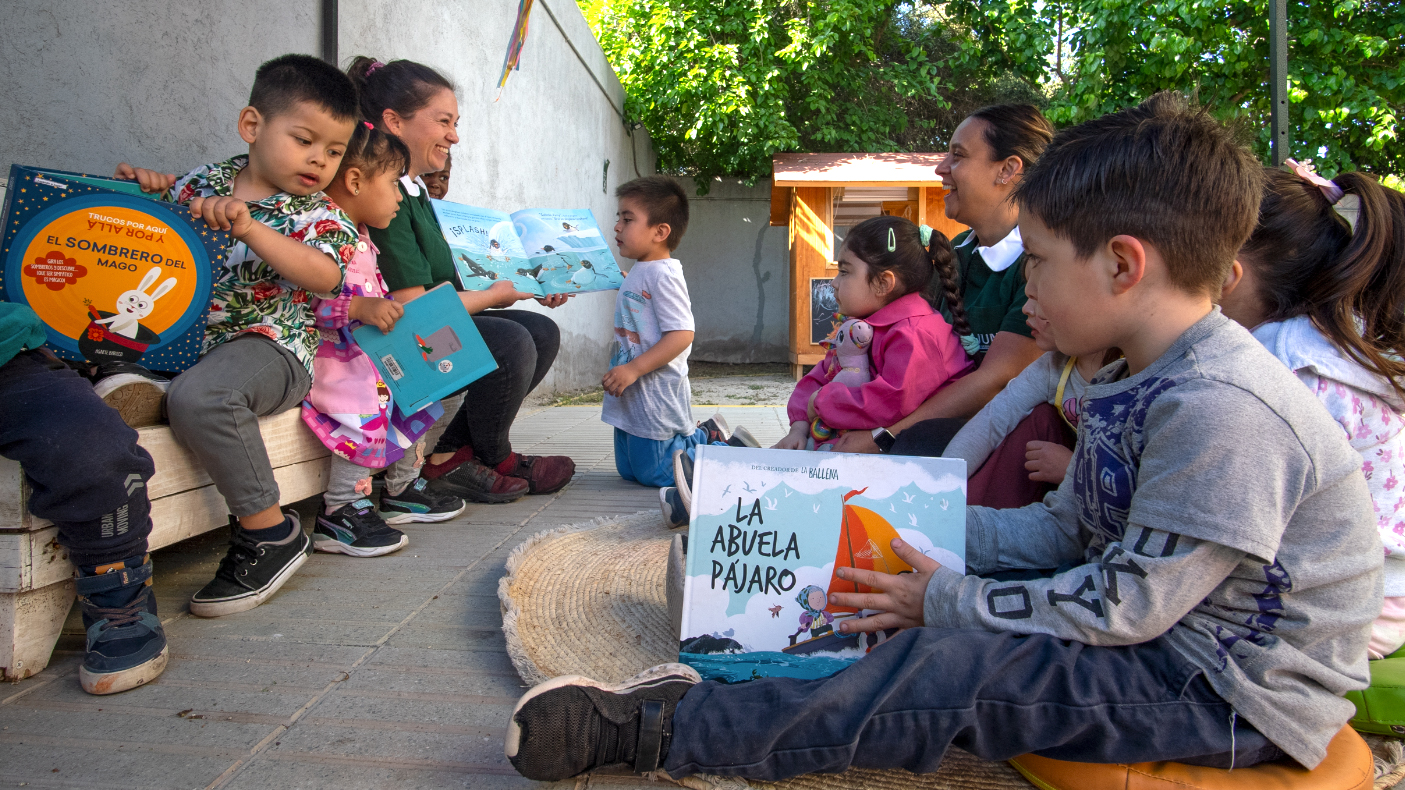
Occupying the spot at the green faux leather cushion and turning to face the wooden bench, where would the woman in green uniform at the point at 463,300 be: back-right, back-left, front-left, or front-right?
front-right

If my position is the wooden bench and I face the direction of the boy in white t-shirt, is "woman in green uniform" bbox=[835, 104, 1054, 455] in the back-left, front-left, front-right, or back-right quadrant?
front-right

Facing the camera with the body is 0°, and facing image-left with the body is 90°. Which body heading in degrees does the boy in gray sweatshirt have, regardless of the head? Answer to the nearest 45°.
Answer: approximately 90°

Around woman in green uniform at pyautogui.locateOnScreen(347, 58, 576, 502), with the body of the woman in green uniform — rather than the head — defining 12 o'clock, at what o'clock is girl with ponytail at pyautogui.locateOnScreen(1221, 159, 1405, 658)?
The girl with ponytail is roughly at 2 o'clock from the woman in green uniform.

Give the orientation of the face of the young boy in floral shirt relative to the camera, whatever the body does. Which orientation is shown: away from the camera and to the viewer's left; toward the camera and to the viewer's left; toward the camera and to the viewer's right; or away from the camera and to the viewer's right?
toward the camera and to the viewer's right

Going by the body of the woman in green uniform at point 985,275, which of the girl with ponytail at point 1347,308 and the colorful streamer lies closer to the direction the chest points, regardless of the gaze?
the colorful streamer

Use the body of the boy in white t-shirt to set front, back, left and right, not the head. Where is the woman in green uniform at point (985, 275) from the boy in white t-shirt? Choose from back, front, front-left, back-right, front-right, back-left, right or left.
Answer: back-left

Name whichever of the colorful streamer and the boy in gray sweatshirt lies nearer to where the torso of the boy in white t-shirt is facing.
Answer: the colorful streamer

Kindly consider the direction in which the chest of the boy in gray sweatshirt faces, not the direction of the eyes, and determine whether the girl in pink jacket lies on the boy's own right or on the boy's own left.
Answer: on the boy's own right

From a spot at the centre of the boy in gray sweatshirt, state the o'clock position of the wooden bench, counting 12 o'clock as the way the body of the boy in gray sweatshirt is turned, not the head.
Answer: The wooden bench is roughly at 12 o'clock from the boy in gray sweatshirt.

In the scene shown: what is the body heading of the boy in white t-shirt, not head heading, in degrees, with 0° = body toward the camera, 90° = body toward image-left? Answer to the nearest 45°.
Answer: approximately 90°

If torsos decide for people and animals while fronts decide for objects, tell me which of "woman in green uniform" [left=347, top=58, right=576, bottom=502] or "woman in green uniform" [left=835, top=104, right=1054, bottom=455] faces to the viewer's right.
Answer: "woman in green uniform" [left=347, top=58, right=576, bottom=502]

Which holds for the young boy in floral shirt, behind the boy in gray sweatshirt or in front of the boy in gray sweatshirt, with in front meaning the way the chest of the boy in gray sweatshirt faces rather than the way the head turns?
in front

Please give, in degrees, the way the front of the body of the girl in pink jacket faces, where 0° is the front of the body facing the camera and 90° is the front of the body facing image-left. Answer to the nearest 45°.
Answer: approximately 90°

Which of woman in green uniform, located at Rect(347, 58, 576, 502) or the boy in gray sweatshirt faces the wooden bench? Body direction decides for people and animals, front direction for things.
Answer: the boy in gray sweatshirt

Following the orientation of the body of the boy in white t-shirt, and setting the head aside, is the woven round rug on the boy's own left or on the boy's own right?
on the boy's own left
